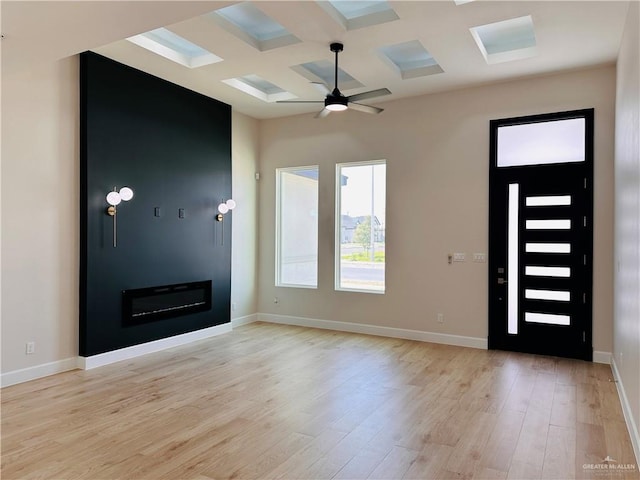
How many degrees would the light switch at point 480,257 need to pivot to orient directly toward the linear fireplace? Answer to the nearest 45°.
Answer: approximately 90° to its right

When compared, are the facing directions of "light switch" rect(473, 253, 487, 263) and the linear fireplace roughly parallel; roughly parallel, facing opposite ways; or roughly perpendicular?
roughly perpendicular

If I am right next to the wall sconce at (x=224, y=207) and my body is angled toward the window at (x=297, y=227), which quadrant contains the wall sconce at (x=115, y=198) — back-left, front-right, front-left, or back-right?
back-right

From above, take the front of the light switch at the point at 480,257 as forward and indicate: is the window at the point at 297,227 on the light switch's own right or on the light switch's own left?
on the light switch's own right

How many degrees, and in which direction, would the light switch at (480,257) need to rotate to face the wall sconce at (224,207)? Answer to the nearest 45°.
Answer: approximately 90° to its right

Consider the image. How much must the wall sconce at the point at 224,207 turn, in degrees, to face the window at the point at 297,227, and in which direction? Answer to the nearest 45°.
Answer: approximately 90° to its left

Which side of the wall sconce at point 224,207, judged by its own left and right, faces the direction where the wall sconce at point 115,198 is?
right

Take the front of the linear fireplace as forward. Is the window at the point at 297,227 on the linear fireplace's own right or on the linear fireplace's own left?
on the linear fireplace's own left

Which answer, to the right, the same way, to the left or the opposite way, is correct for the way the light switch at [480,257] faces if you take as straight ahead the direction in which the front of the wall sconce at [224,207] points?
to the right

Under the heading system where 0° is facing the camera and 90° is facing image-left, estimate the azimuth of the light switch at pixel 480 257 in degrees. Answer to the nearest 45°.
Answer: approximately 0°

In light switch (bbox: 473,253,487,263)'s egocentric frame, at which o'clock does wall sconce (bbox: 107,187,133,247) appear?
The wall sconce is roughly at 2 o'clock from the light switch.

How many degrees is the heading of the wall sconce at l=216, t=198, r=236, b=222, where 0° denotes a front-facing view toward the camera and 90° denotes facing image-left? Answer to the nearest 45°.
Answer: approximately 315°
